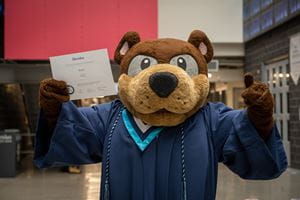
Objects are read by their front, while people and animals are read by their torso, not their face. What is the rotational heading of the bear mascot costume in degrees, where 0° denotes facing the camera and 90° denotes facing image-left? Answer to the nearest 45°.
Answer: approximately 0°
